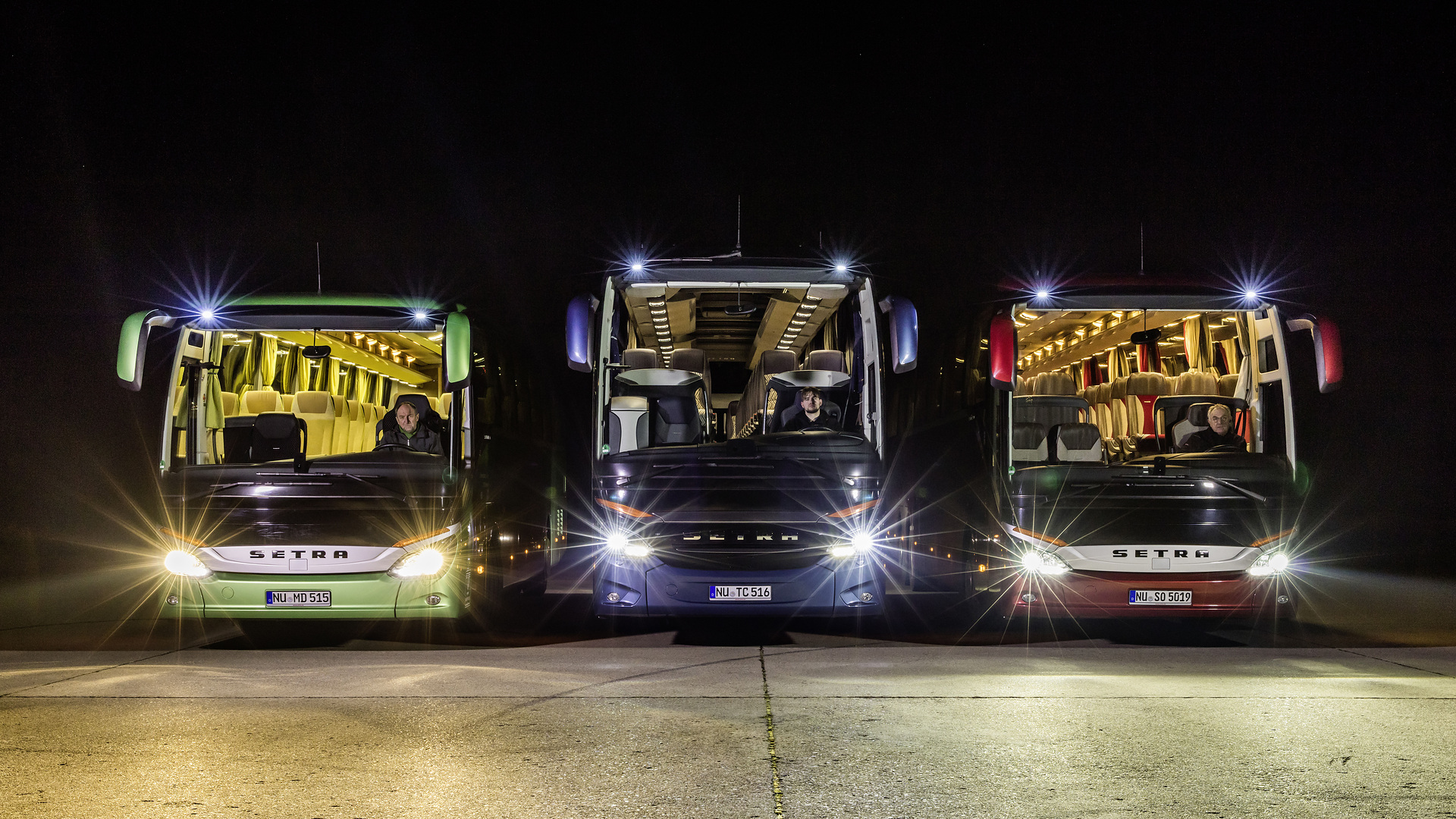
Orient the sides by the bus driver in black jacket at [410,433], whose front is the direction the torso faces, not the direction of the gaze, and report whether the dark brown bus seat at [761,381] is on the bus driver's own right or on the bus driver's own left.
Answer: on the bus driver's own left

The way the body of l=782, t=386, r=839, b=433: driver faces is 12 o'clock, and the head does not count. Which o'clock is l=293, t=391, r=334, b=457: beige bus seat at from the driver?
The beige bus seat is roughly at 3 o'clock from the driver.

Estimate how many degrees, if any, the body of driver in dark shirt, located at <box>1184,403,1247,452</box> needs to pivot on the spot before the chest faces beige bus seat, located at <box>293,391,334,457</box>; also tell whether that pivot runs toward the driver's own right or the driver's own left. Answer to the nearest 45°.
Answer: approximately 90° to the driver's own right

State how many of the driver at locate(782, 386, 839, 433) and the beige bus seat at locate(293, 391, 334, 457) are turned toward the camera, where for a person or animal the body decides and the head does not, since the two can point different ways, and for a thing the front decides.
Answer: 2

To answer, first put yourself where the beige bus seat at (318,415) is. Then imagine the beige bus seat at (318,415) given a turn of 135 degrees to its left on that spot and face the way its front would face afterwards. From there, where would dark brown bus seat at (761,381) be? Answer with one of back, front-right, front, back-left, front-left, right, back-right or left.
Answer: front-right

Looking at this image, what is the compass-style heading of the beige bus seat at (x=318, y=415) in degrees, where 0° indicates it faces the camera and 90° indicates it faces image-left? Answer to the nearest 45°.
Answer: approximately 0°
